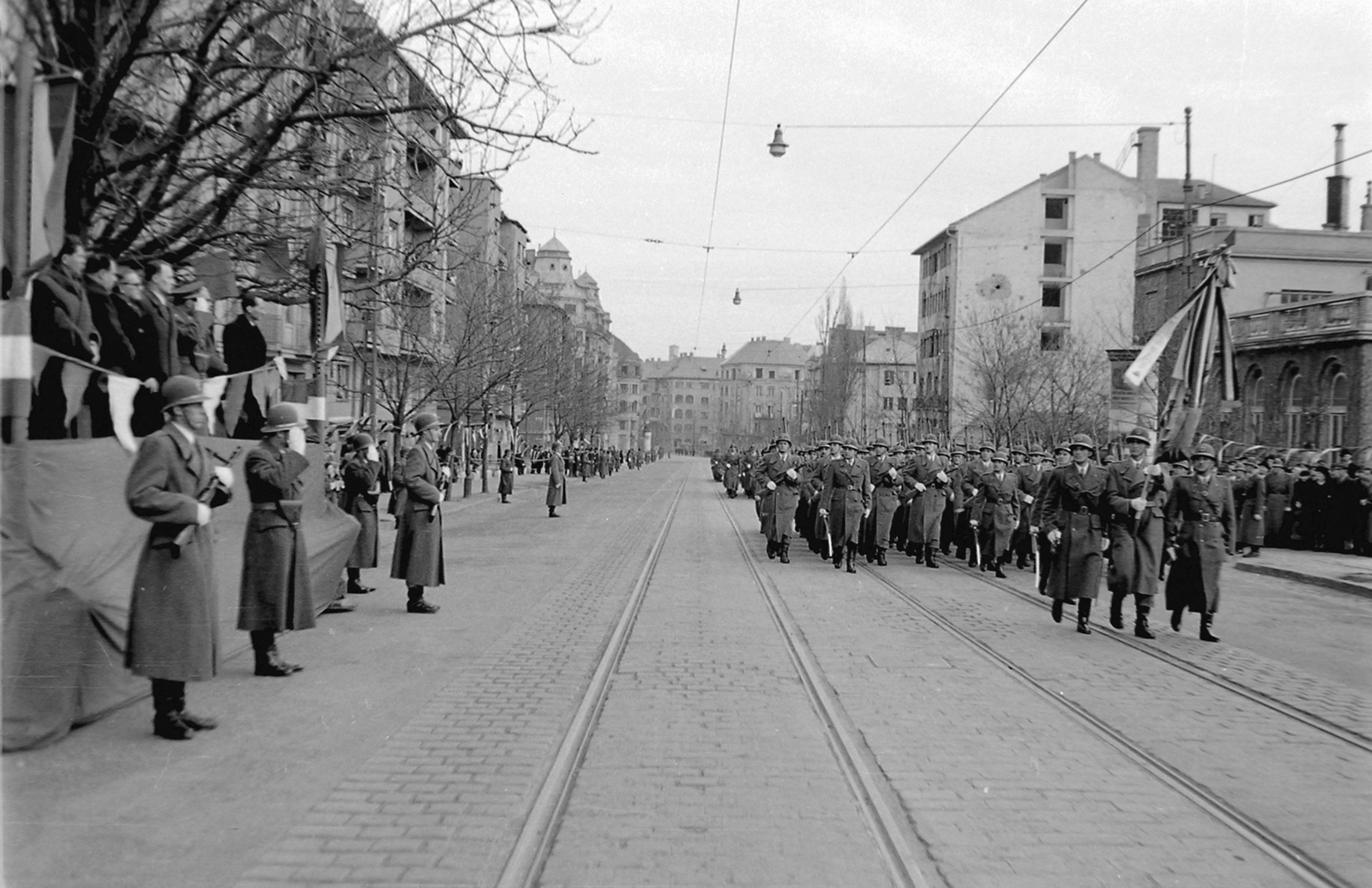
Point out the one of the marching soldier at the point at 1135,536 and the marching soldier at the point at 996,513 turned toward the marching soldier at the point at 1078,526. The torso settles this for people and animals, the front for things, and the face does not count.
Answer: the marching soldier at the point at 996,513

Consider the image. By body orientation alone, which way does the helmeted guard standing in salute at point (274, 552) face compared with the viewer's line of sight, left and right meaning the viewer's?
facing to the right of the viewer

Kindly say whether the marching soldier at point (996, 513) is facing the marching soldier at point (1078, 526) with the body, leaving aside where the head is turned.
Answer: yes

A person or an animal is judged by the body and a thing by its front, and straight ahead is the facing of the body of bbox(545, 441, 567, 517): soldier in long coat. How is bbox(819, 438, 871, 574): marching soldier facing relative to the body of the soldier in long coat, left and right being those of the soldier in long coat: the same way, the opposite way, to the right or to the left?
to the right

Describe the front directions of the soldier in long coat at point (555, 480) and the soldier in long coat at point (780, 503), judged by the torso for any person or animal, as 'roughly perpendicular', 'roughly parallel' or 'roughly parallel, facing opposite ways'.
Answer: roughly perpendicular

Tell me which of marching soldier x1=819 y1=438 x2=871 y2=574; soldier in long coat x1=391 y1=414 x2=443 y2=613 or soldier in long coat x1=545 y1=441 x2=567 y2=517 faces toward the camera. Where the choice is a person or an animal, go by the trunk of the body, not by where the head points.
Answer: the marching soldier

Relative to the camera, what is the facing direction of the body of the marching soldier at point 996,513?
toward the camera

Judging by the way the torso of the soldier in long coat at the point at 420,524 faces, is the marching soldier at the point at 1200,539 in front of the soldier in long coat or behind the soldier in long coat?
in front

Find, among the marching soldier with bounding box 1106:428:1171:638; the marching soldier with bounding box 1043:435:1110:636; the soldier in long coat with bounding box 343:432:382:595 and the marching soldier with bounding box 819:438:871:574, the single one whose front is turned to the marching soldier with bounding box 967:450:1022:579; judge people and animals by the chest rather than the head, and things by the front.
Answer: the soldier in long coat

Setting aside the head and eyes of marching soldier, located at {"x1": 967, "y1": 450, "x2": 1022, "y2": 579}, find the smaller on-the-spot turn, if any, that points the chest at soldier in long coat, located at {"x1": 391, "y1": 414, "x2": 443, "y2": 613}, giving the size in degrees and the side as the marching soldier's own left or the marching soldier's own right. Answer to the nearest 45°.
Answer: approximately 45° to the marching soldier's own right

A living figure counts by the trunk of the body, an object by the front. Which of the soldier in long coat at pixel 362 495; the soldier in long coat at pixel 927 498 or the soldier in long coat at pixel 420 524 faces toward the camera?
the soldier in long coat at pixel 927 498

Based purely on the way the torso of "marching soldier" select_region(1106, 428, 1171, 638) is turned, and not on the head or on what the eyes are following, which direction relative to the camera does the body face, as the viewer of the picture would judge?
toward the camera

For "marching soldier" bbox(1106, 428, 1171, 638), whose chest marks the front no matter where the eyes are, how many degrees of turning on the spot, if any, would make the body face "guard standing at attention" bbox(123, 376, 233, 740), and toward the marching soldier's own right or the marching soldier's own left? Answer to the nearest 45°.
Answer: approximately 45° to the marching soldier's own right

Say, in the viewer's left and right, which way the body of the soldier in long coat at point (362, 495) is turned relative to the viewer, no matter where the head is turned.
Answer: facing to the right of the viewer

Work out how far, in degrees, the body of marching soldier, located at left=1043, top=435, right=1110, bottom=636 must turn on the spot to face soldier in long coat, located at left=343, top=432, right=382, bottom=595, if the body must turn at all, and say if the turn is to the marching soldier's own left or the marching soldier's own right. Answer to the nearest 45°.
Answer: approximately 90° to the marching soldier's own right
